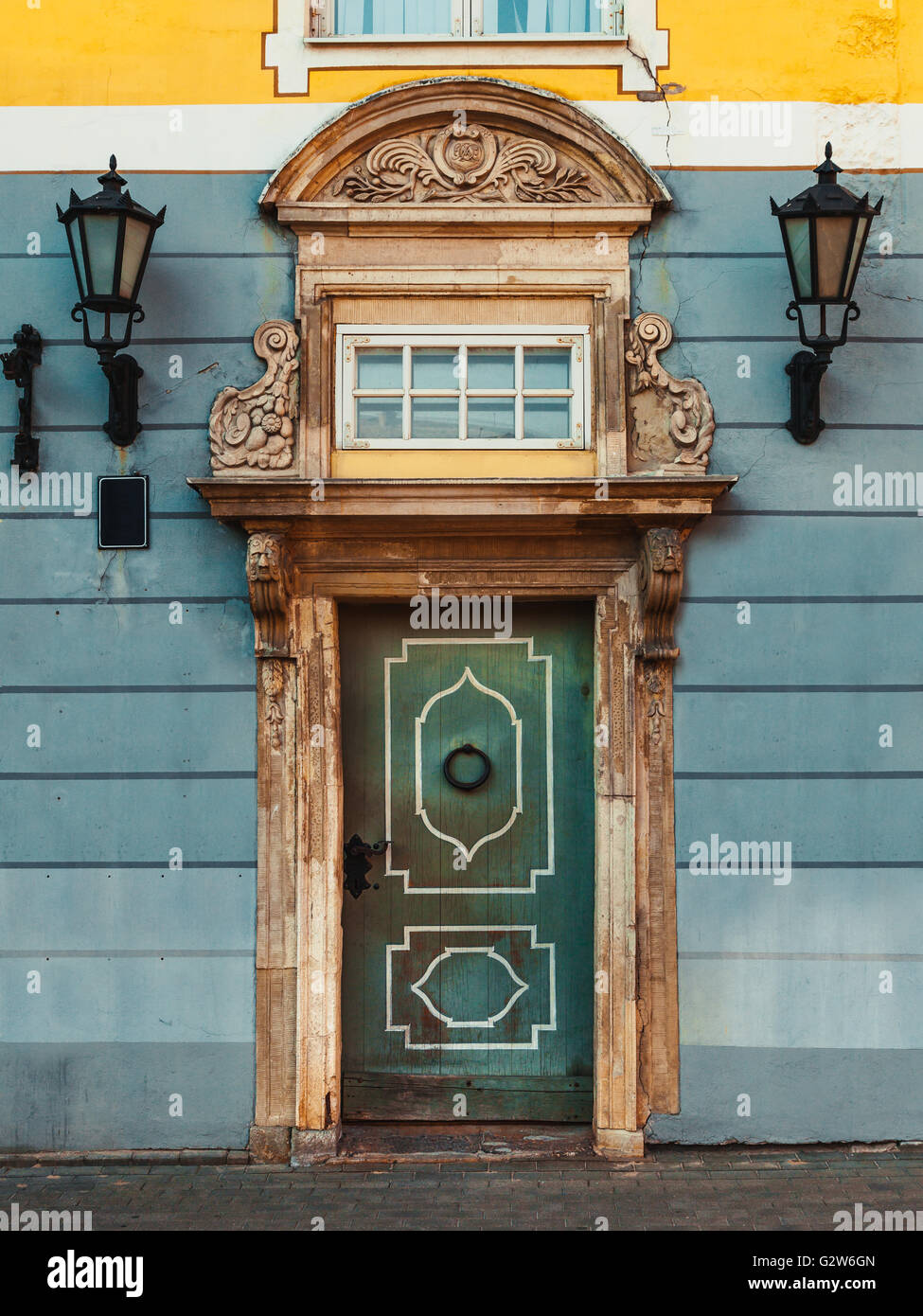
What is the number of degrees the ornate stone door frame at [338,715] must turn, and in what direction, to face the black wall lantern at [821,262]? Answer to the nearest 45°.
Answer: approximately 90° to its left

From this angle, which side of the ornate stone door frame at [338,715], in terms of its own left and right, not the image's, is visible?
front

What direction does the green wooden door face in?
toward the camera
